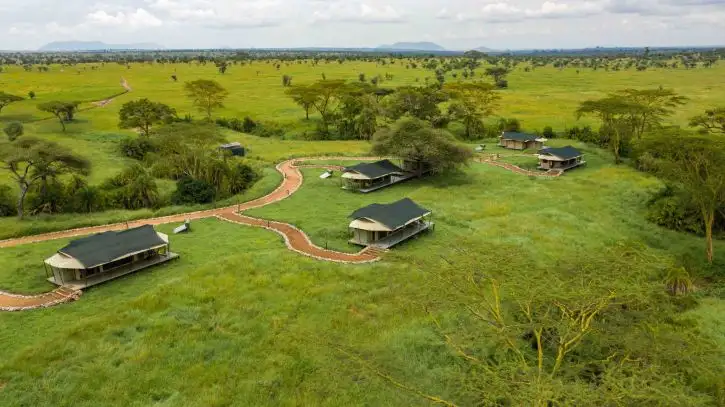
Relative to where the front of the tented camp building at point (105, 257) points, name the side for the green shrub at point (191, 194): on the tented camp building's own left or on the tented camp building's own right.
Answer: on the tented camp building's own left

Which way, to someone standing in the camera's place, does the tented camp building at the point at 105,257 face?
facing the viewer and to the right of the viewer

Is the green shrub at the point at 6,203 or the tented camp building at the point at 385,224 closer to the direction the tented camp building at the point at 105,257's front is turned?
the tented camp building

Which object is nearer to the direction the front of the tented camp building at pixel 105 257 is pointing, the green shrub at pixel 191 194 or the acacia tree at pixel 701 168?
the acacia tree

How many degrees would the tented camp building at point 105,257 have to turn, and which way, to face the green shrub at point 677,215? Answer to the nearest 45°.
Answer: approximately 45° to its left

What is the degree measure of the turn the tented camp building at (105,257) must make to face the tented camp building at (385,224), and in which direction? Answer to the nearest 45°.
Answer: approximately 45° to its left

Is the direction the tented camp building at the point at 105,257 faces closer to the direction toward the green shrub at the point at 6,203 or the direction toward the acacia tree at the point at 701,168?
the acacia tree

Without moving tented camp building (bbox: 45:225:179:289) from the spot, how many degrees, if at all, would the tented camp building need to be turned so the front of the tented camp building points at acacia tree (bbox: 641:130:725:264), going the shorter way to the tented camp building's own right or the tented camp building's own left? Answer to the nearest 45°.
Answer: approximately 45° to the tented camp building's own left
